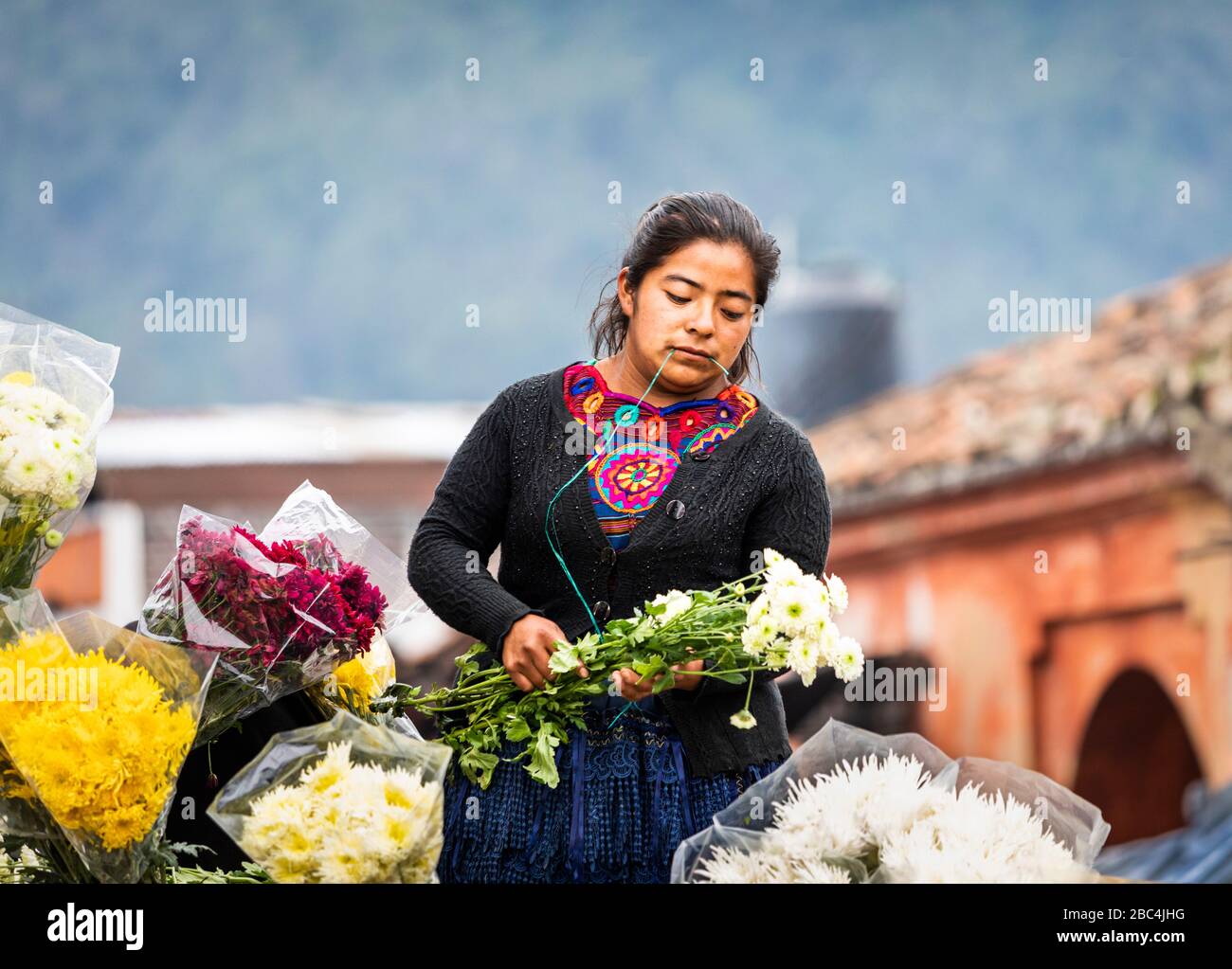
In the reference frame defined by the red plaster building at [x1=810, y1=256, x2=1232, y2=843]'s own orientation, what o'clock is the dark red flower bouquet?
The dark red flower bouquet is roughly at 11 o'clock from the red plaster building.

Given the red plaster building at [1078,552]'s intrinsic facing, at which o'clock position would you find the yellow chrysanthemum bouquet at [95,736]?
The yellow chrysanthemum bouquet is roughly at 11 o'clock from the red plaster building.

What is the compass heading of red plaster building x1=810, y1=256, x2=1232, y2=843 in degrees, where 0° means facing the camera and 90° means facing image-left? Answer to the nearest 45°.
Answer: approximately 45°

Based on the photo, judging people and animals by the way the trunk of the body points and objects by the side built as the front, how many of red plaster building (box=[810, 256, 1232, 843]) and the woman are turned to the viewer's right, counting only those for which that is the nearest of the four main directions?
0

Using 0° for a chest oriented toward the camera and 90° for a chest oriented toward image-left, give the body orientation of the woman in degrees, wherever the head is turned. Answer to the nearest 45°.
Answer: approximately 0°
